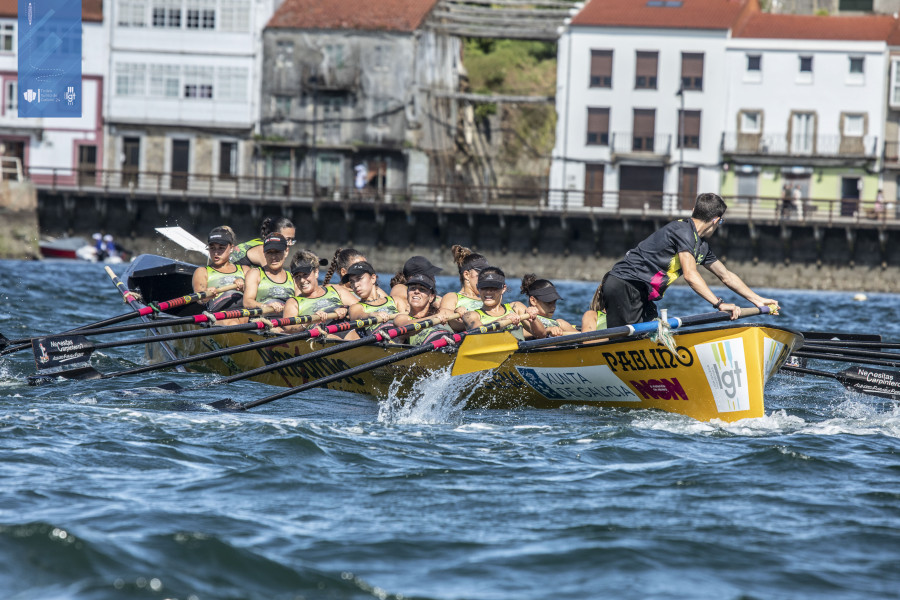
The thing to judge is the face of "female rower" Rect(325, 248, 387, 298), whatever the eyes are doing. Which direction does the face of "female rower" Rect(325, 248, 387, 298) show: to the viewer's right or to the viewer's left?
to the viewer's right

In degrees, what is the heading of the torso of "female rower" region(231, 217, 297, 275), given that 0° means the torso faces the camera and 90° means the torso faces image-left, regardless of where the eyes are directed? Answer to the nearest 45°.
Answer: approximately 315°

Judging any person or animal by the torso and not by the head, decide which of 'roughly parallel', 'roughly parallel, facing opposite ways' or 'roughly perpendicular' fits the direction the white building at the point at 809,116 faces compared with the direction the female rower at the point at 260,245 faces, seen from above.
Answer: roughly perpendicular

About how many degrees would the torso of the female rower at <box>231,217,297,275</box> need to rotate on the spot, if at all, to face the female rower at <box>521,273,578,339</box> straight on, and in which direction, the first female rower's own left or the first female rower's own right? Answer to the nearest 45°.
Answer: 0° — they already face them

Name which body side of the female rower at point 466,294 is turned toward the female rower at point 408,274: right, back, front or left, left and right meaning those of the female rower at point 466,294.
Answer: back

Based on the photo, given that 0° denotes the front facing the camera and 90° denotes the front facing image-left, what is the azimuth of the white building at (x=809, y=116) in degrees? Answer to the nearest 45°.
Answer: approximately 0°

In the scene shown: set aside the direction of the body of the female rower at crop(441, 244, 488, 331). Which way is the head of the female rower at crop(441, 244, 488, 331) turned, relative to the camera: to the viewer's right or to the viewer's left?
to the viewer's right
